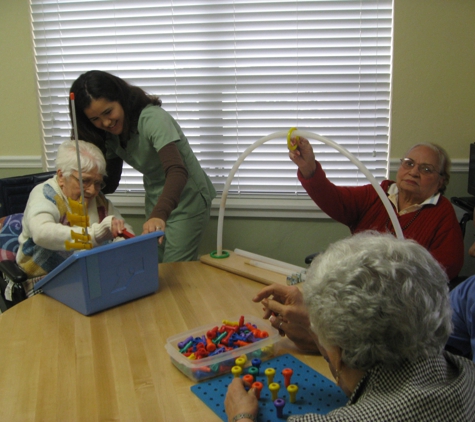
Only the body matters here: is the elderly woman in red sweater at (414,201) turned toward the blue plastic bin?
yes

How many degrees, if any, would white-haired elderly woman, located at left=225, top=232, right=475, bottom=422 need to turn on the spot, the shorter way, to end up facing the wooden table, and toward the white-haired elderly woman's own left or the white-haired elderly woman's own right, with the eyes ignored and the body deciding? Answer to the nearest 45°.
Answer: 0° — they already face it

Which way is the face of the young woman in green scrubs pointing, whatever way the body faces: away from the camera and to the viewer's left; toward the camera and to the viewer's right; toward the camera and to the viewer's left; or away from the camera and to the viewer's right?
toward the camera and to the viewer's left

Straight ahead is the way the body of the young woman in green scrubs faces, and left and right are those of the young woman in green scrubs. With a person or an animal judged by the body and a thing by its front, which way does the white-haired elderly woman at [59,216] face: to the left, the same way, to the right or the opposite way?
to the left

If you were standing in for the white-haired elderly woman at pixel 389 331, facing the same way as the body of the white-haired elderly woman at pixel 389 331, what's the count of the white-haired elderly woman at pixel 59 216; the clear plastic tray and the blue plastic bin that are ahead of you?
3

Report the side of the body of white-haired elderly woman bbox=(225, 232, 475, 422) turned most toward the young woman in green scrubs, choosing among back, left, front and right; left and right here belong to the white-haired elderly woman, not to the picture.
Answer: front

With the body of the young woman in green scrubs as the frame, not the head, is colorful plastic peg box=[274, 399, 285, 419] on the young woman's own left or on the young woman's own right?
on the young woman's own left

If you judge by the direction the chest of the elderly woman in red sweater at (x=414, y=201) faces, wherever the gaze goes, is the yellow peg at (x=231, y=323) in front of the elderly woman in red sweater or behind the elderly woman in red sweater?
in front

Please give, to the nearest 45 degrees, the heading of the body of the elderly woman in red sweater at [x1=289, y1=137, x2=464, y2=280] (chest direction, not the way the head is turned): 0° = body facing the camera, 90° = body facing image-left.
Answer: approximately 45°

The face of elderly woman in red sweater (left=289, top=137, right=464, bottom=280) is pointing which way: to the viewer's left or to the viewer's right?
to the viewer's left

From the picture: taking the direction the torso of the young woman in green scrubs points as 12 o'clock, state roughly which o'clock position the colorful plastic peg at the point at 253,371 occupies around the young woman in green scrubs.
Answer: The colorful plastic peg is roughly at 10 o'clock from the young woman in green scrubs.

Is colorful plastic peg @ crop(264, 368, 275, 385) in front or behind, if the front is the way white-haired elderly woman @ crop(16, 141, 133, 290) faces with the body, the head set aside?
in front

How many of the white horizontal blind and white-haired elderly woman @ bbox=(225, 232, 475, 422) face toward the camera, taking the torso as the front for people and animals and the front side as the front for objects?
1
